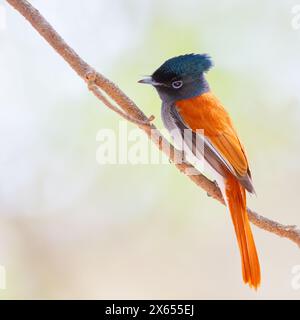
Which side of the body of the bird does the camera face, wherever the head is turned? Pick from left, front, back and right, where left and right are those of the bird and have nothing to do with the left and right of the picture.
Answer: left
